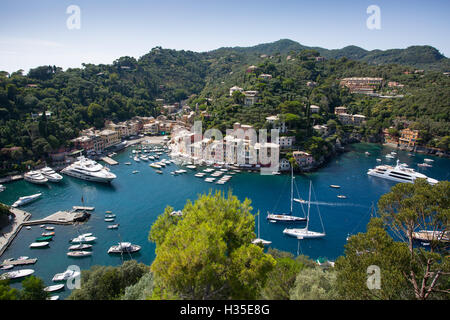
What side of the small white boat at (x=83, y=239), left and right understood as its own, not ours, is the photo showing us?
right

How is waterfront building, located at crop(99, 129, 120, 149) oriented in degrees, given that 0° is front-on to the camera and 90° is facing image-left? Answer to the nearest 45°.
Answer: approximately 315°
